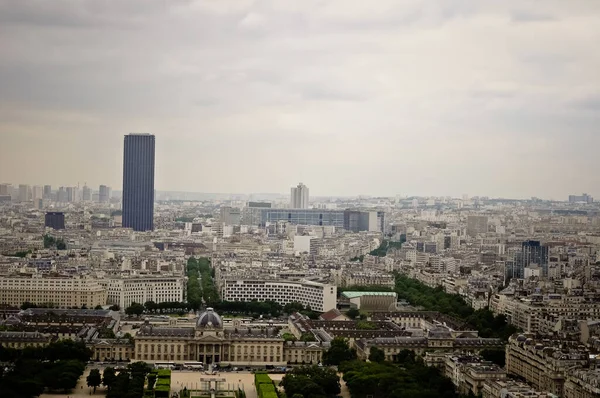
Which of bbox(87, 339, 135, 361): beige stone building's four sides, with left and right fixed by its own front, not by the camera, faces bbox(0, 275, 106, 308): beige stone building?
back

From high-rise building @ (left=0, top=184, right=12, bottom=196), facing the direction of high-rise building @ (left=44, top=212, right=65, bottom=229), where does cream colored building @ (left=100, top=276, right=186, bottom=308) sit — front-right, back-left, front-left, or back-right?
front-right

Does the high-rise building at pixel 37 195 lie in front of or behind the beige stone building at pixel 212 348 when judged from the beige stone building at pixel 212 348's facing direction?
behind

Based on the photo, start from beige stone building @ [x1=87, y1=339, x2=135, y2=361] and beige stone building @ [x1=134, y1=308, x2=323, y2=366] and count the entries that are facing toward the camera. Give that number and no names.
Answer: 2

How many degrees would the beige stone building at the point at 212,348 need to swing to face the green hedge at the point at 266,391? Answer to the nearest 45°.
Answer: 0° — it already faces it

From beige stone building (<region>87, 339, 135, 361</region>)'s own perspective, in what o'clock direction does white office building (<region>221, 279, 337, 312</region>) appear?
The white office building is roughly at 7 o'clock from the beige stone building.

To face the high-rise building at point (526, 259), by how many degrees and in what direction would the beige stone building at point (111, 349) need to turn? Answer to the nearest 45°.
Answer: approximately 135° to its left

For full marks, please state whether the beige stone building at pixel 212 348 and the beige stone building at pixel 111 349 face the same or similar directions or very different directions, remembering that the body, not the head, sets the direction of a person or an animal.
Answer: same or similar directions

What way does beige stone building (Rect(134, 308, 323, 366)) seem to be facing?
toward the camera

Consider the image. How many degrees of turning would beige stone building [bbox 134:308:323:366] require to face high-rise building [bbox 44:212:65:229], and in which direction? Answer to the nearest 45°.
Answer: approximately 180°

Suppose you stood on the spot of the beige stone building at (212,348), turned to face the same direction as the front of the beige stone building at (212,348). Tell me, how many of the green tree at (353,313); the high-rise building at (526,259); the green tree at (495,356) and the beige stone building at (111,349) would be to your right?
1

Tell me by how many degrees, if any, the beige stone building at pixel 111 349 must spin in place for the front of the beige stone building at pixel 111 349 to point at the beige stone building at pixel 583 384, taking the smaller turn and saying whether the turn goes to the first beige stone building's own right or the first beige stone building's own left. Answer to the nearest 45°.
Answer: approximately 45° to the first beige stone building's own left

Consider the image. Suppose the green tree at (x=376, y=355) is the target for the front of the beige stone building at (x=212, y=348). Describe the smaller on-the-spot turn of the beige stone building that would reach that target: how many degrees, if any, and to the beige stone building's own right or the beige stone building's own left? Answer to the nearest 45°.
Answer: approximately 90° to the beige stone building's own left

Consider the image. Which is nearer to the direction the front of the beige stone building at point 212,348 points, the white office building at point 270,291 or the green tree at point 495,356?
the green tree

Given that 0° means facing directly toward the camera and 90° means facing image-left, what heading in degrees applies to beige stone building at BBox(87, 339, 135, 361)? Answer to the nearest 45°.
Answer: approximately 0°
